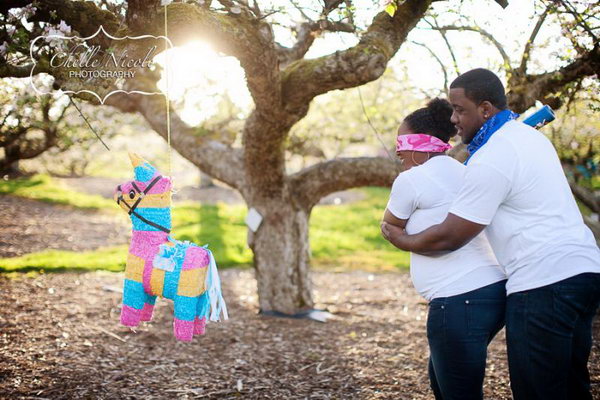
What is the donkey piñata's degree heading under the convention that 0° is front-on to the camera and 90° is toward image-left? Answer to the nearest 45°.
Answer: approximately 135°

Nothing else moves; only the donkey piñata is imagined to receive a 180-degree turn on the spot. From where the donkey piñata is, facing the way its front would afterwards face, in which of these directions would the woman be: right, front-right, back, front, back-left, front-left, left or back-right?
front

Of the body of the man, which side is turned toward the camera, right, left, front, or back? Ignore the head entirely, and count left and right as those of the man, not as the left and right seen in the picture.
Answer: left

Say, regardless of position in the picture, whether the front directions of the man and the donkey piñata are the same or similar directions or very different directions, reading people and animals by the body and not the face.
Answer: same or similar directions

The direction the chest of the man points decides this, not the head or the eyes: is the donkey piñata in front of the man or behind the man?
in front

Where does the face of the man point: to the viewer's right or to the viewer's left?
to the viewer's left

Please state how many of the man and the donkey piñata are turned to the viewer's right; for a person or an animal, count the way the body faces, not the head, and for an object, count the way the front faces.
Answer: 0

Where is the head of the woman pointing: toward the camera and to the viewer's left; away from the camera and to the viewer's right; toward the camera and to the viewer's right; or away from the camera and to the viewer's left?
away from the camera and to the viewer's left
